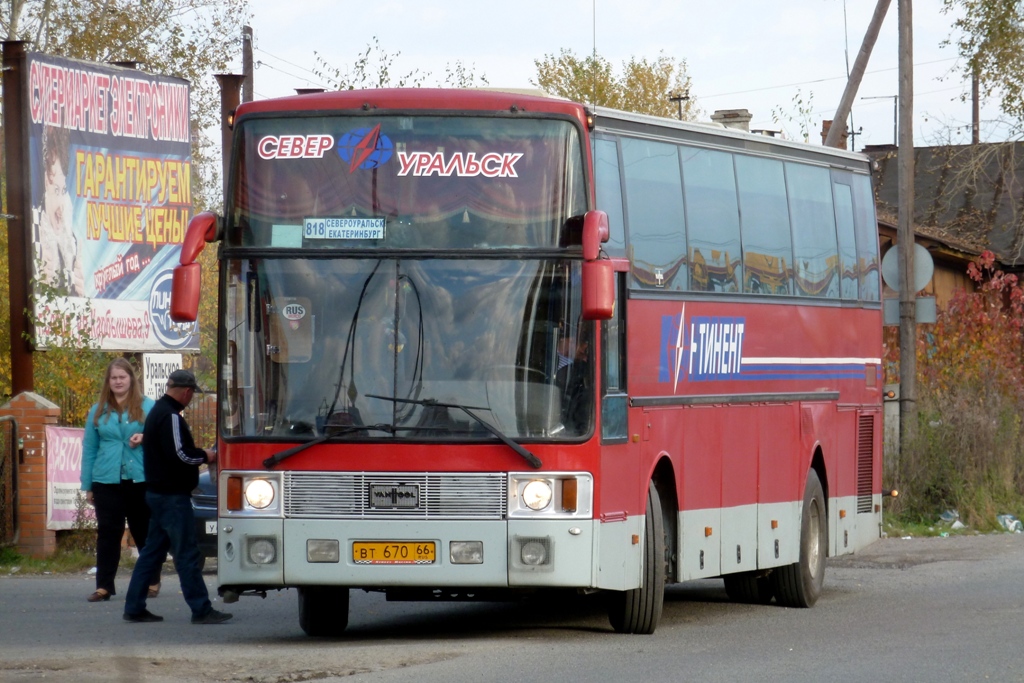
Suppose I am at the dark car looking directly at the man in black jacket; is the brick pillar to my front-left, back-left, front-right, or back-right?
back-right

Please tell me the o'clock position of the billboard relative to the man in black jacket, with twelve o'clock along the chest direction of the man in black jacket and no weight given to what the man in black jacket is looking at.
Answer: The billboard is roughly at 9 o'clock from the man in black jacket.

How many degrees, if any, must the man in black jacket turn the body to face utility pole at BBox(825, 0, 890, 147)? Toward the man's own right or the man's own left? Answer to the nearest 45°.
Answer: approximately 45° to the man's own left

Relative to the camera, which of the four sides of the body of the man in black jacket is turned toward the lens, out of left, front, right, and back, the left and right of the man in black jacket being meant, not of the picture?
right

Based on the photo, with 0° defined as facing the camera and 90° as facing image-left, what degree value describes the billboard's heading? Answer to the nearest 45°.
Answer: approximately 315°

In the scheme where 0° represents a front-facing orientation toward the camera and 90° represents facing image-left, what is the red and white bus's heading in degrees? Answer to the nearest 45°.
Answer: approximately 0°

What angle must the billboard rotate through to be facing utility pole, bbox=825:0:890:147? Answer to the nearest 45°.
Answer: approximately 45° to its left

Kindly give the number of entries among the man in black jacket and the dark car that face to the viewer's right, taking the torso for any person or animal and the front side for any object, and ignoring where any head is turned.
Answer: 1

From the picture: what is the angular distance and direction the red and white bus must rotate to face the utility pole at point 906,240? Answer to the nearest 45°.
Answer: approximately 135° to its left
